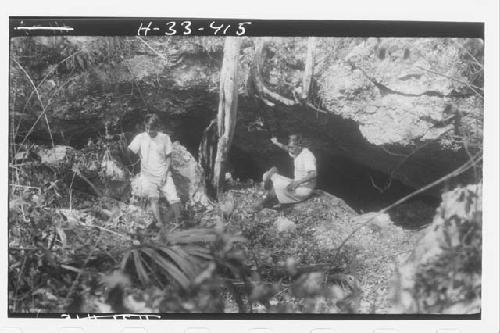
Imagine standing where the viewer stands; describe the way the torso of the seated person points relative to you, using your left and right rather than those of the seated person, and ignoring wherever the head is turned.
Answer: facing the viewer and to the left of the viewer

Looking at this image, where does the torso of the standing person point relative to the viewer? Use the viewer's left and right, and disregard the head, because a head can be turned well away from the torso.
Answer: facing the viewer

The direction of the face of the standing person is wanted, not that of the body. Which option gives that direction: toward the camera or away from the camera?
toward the camera

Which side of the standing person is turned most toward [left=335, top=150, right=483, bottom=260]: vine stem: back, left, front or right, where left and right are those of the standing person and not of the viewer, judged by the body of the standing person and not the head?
left
